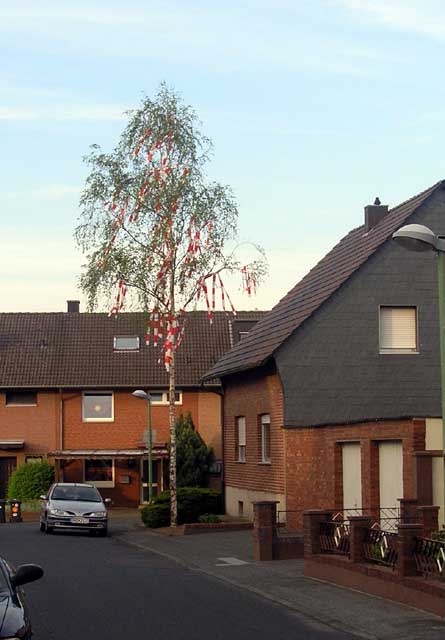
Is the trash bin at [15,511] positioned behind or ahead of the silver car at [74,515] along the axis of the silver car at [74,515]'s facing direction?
behind

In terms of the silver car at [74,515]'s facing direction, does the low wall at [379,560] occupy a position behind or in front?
in front

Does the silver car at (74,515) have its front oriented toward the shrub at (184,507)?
no

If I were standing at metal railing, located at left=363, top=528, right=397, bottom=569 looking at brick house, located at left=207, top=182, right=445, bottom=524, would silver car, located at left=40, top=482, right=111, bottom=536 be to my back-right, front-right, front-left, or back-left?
front-left

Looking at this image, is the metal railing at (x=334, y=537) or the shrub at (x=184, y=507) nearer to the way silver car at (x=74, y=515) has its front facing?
the metal railing

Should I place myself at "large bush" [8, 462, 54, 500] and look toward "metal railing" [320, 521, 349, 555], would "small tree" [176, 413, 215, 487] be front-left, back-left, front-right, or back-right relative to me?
front-left

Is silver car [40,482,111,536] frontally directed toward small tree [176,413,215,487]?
no

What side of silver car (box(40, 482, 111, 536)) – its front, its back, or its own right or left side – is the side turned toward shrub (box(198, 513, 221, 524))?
left

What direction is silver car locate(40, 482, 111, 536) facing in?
toward the camera

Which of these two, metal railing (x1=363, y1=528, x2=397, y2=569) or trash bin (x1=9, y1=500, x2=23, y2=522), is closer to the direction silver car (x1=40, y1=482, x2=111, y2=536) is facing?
the metal railing

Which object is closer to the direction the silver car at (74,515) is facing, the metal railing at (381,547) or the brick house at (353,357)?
the metal railing

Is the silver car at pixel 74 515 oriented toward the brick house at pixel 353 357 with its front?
no
